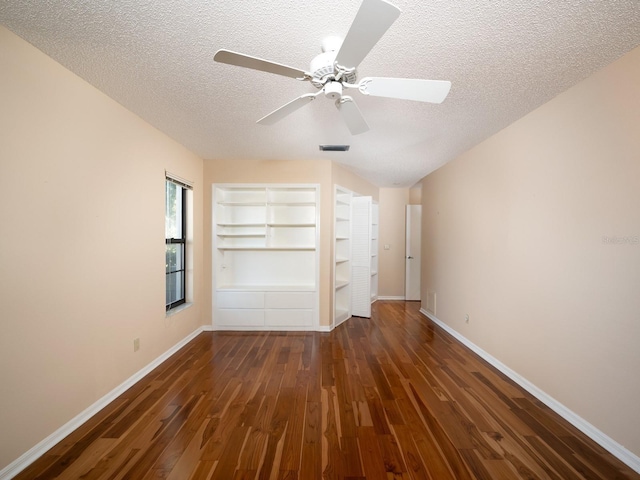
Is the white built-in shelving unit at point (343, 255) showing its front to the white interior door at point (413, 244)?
no

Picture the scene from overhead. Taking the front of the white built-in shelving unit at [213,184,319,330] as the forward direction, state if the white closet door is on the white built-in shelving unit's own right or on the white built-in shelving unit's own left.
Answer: on the white built-in shelving unit's own left

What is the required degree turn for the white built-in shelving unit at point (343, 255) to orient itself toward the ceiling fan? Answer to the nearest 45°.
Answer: approximately 45° to its right

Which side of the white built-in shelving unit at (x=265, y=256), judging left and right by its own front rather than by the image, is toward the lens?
front

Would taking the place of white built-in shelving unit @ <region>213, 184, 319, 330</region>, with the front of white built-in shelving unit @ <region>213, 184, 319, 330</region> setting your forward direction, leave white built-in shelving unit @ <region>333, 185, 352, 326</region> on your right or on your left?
on your left

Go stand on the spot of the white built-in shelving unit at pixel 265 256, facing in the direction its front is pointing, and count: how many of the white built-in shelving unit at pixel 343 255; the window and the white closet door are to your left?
2

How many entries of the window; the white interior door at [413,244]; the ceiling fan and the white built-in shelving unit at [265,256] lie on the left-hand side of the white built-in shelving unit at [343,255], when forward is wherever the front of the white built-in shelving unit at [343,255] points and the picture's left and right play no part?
1

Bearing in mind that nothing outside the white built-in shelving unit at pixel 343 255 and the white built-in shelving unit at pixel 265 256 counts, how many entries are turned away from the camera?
0

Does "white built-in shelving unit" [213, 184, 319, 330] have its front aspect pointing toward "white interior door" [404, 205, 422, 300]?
no

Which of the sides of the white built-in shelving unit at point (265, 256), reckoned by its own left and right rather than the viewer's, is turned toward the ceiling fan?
front

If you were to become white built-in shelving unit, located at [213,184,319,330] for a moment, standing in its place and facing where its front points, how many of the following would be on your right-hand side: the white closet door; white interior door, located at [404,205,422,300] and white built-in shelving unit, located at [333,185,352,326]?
0

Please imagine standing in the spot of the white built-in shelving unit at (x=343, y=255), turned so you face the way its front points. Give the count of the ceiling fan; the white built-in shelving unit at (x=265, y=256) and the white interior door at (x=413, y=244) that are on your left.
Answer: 1
